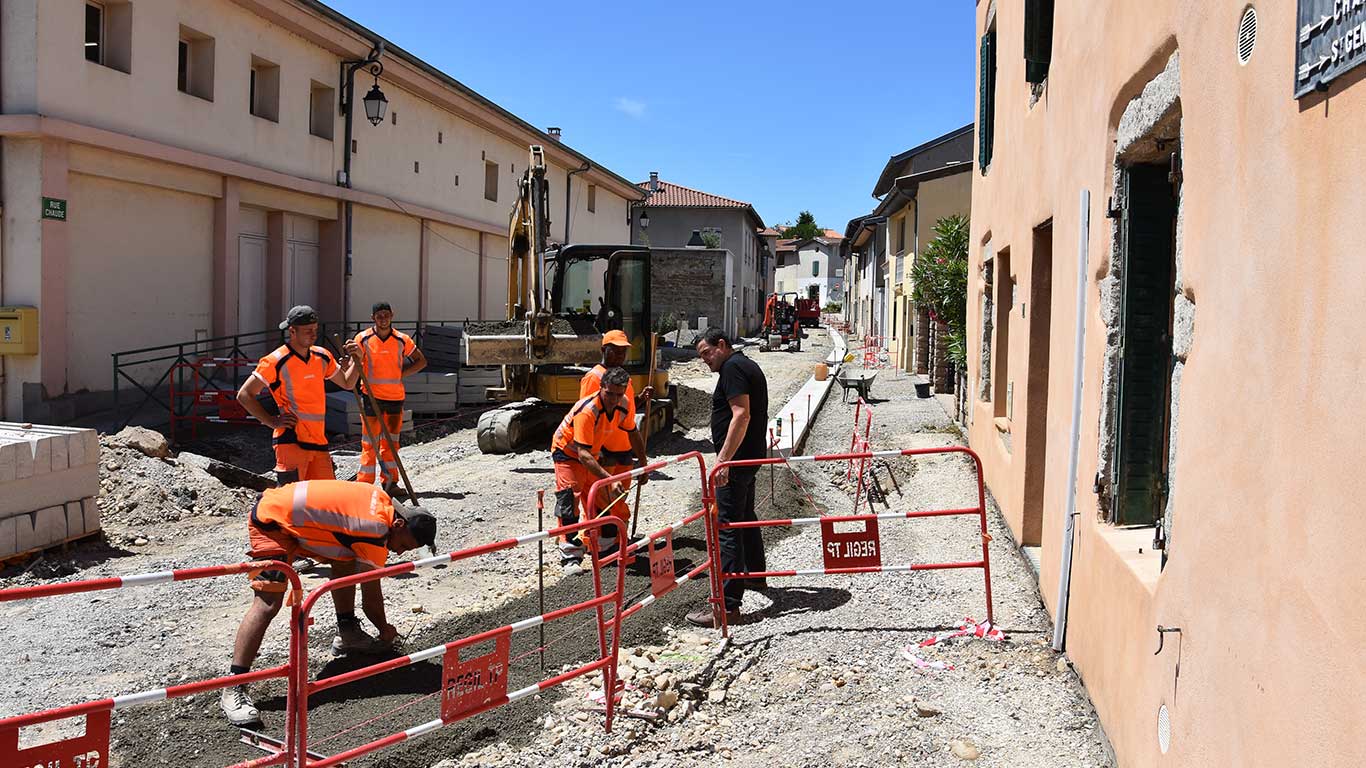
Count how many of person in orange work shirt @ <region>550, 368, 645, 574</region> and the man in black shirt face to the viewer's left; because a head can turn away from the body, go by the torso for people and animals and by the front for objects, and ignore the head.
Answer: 1

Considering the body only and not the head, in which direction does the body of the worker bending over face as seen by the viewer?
to the viewer's right

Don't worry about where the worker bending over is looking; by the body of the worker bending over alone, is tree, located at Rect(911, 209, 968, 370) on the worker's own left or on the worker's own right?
on the worker's own left

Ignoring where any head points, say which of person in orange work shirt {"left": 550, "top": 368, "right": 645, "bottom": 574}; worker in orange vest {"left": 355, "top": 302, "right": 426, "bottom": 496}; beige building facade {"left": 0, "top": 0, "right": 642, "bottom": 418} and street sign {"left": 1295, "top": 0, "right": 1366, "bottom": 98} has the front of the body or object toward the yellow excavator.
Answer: the beige building facade

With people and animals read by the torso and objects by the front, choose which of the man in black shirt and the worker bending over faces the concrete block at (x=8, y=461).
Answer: the man in black shirt

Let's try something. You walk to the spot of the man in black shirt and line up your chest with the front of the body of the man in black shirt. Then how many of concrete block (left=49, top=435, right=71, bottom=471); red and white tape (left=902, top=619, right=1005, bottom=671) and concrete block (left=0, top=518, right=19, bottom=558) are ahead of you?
2

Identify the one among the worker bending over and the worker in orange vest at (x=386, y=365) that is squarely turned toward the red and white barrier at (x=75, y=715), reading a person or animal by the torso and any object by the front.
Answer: the worker in orange vest

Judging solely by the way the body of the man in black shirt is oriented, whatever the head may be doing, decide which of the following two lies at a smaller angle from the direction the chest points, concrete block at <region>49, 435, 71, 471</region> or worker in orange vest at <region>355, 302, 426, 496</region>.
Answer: the concrete block
